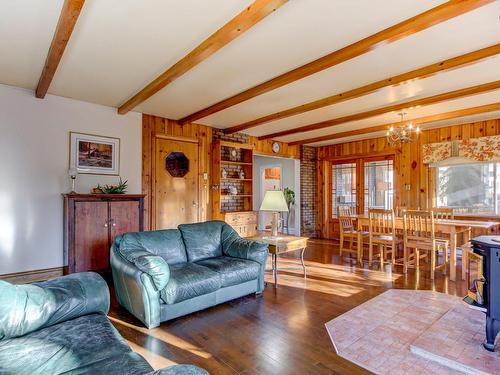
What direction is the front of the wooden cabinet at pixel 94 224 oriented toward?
toward the camera

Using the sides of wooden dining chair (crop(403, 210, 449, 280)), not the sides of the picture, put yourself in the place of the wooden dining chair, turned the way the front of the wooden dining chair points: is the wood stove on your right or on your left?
on your right

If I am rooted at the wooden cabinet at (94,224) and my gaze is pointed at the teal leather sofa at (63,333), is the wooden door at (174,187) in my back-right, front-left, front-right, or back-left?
back-left

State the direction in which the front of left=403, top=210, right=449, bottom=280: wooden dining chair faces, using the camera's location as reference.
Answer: facing away from the viewer and to the right of the viewer

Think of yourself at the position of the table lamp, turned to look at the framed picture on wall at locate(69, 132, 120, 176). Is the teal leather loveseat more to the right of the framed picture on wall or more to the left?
left

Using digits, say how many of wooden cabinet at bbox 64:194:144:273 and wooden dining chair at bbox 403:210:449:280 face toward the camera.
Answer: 1

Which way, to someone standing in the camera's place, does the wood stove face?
facing the viewer and to the left of the viewer

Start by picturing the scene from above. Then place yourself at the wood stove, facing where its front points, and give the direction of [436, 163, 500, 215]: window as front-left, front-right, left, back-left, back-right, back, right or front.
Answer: back-right

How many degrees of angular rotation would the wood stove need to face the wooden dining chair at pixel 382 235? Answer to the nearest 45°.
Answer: approximately 90° to its right

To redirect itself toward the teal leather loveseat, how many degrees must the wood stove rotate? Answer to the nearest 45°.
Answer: approximately 45° to its right

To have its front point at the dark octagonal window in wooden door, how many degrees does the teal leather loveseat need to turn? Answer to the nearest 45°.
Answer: approximately 135° to its left

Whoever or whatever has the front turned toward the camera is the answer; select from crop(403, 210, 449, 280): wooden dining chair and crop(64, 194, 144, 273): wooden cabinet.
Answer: the wooden cabinet

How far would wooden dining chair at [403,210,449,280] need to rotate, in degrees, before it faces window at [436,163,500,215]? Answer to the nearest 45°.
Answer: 0° — it already faces it

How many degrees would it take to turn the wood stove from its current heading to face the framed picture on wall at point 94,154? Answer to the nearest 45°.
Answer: approximately 45° to its right
